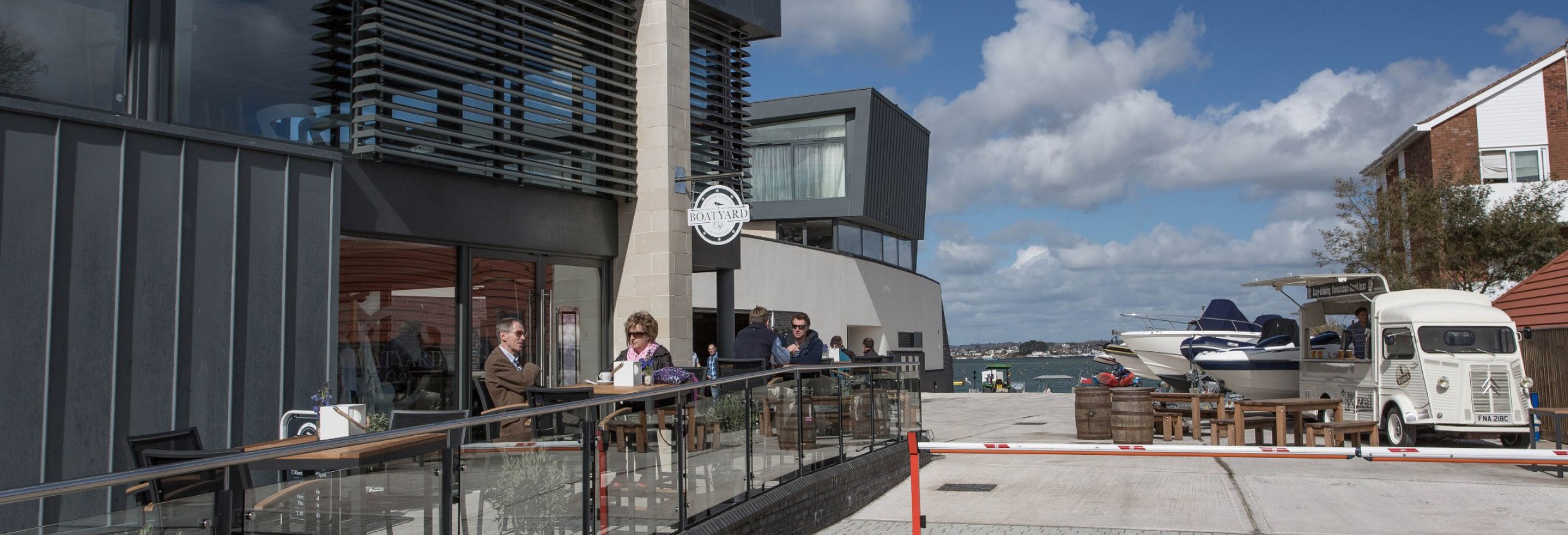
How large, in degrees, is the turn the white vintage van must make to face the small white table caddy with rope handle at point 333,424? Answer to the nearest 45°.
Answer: approximately 90° to its right

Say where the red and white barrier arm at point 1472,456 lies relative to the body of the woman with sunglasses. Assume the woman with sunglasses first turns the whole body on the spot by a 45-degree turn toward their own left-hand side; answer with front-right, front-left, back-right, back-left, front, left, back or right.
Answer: front-left

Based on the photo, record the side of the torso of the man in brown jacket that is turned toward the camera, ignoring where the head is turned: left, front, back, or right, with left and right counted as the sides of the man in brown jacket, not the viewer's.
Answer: right

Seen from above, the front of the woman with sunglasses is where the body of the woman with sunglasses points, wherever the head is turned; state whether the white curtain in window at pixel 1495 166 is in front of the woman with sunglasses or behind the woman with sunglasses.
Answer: behind

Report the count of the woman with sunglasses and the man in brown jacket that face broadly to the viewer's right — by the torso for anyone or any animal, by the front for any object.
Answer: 1

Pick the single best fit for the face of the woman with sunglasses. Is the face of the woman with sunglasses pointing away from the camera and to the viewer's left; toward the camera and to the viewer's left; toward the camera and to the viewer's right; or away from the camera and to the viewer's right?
toward the camera and to the viewer's left

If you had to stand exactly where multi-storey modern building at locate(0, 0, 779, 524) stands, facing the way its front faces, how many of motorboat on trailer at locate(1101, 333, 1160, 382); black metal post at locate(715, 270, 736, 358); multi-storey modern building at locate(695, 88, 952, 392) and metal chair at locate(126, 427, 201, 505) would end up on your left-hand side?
3

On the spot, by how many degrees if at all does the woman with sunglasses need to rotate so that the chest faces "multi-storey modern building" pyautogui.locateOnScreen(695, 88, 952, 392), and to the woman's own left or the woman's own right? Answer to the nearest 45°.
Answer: approximately 135° to the woman's own right

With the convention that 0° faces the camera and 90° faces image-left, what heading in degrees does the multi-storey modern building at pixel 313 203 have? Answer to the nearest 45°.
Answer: approximately 315°

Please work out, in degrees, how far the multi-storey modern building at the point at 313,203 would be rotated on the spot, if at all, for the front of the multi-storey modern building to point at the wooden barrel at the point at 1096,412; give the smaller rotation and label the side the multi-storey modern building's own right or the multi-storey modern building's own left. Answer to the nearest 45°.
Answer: approximately 45° to the multi-storey modern building's own left

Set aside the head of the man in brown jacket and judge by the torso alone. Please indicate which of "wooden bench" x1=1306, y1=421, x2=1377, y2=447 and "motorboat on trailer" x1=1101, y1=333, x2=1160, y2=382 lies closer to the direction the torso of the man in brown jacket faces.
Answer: the wooden bench

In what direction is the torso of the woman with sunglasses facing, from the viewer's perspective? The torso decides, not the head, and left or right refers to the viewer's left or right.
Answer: facing the viewer and to the left of the viewer

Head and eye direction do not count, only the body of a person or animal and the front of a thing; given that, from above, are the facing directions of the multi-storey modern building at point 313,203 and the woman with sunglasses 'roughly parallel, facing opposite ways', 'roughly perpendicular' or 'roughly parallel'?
roughly perpendicular
